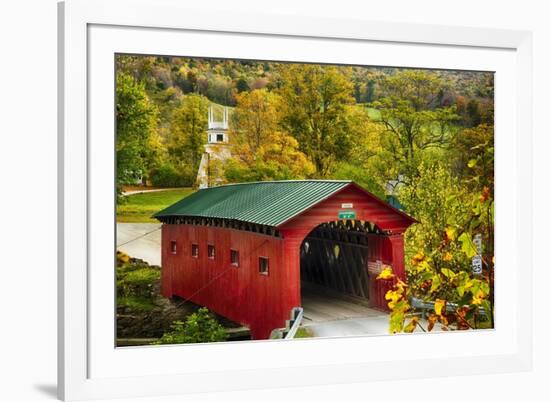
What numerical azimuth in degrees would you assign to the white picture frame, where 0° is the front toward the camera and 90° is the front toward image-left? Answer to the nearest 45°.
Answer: approximately 315°
